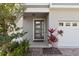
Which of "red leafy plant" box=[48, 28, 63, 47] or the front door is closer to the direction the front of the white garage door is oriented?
the red leafy plant

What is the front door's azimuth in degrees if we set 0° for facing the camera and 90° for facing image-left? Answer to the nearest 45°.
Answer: approximately 0°

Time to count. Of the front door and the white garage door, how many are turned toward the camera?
2

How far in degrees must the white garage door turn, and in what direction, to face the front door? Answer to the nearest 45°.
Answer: approximately 135° to its right

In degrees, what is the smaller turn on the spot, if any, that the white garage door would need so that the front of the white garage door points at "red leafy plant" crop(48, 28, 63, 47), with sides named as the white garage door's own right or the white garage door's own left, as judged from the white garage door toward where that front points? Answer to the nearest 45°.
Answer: approximately 45° to the white garage door's own right

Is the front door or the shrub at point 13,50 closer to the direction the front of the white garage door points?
the shrub
